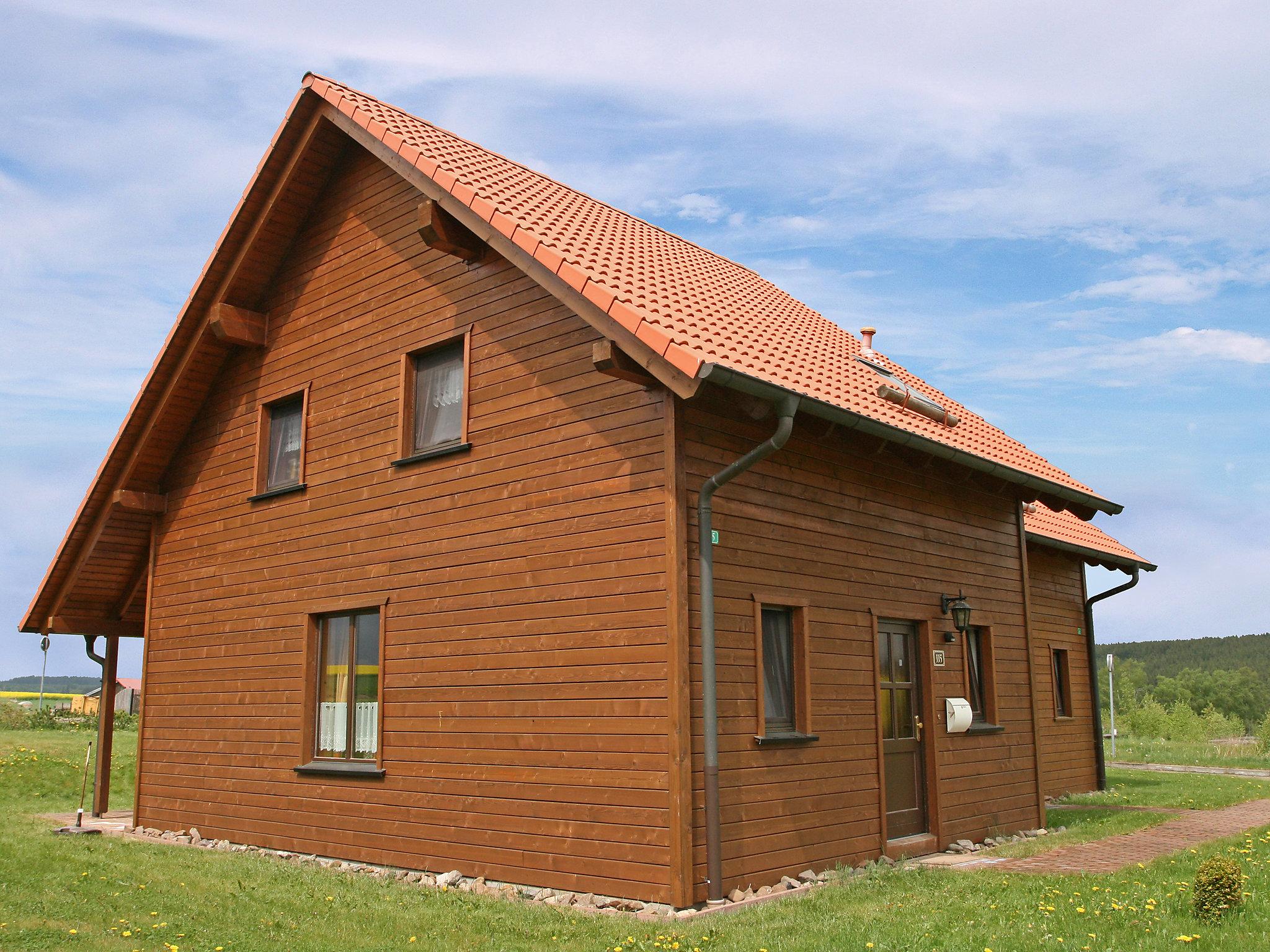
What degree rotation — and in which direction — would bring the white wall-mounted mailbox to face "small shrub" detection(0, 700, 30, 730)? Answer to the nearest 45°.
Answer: approximately 180°

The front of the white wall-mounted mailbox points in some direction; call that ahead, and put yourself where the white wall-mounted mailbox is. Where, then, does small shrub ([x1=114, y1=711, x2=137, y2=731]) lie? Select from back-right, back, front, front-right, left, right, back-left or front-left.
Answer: back

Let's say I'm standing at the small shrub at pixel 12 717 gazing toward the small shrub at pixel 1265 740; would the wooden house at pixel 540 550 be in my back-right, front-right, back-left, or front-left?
front-right

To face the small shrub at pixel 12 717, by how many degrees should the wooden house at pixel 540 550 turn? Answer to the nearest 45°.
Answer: approximately 180°

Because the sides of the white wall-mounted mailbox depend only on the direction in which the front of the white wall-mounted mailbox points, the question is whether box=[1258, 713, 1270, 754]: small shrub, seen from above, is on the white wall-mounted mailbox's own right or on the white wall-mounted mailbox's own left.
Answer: on the white wall-mounted mailbox's own left

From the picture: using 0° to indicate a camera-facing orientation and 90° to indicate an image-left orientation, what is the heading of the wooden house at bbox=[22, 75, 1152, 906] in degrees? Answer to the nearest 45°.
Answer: approximately 315°

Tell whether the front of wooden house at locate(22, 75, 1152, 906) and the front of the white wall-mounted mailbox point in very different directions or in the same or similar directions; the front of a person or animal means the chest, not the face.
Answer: same or similar directions

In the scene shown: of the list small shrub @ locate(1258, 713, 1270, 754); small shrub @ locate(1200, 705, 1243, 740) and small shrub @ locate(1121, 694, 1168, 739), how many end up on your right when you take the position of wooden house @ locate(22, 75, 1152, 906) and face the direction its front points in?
0

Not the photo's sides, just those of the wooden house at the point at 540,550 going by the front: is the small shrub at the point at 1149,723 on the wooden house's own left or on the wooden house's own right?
on the wooden house's own left

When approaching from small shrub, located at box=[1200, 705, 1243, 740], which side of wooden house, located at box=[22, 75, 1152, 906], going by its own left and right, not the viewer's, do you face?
left

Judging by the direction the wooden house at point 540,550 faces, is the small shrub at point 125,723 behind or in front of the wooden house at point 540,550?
behind

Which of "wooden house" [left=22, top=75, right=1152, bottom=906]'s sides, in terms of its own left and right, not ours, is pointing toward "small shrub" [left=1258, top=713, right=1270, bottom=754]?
left

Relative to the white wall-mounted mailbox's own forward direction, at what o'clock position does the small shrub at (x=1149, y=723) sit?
The small shrub is roughly at 8 o'clock from the white wall-mounted mailbox.
